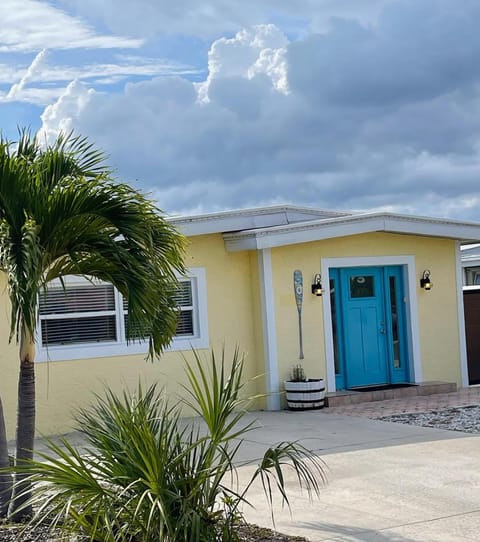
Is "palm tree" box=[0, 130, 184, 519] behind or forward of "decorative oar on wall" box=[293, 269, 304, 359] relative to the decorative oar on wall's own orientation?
forward

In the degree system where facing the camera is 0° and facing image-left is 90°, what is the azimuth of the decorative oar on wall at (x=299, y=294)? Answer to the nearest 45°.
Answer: approximately 0°

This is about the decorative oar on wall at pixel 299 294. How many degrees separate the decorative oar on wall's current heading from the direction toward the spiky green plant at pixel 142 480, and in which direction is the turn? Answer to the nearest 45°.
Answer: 0° — it already faces it
